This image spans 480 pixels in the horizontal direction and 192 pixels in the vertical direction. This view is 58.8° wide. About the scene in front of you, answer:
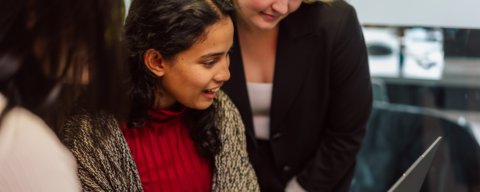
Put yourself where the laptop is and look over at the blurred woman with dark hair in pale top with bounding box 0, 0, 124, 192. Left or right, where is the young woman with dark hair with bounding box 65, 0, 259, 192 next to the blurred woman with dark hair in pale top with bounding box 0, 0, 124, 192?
right

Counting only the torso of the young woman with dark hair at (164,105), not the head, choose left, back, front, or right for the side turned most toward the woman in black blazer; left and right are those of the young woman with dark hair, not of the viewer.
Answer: left

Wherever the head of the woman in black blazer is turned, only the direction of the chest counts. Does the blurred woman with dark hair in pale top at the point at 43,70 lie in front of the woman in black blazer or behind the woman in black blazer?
in front

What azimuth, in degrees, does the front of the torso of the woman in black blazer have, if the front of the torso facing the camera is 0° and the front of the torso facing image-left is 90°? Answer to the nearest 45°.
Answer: approximately 45°

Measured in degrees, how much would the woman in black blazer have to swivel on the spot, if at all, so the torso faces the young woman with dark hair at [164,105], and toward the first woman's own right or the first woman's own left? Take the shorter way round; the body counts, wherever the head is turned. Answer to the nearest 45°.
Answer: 0° — they already face them

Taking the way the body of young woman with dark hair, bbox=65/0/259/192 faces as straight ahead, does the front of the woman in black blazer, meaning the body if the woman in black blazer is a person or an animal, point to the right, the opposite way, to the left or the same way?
to the right

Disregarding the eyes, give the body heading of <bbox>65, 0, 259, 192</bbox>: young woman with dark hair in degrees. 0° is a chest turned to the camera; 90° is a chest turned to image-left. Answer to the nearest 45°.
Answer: approximately 315°
